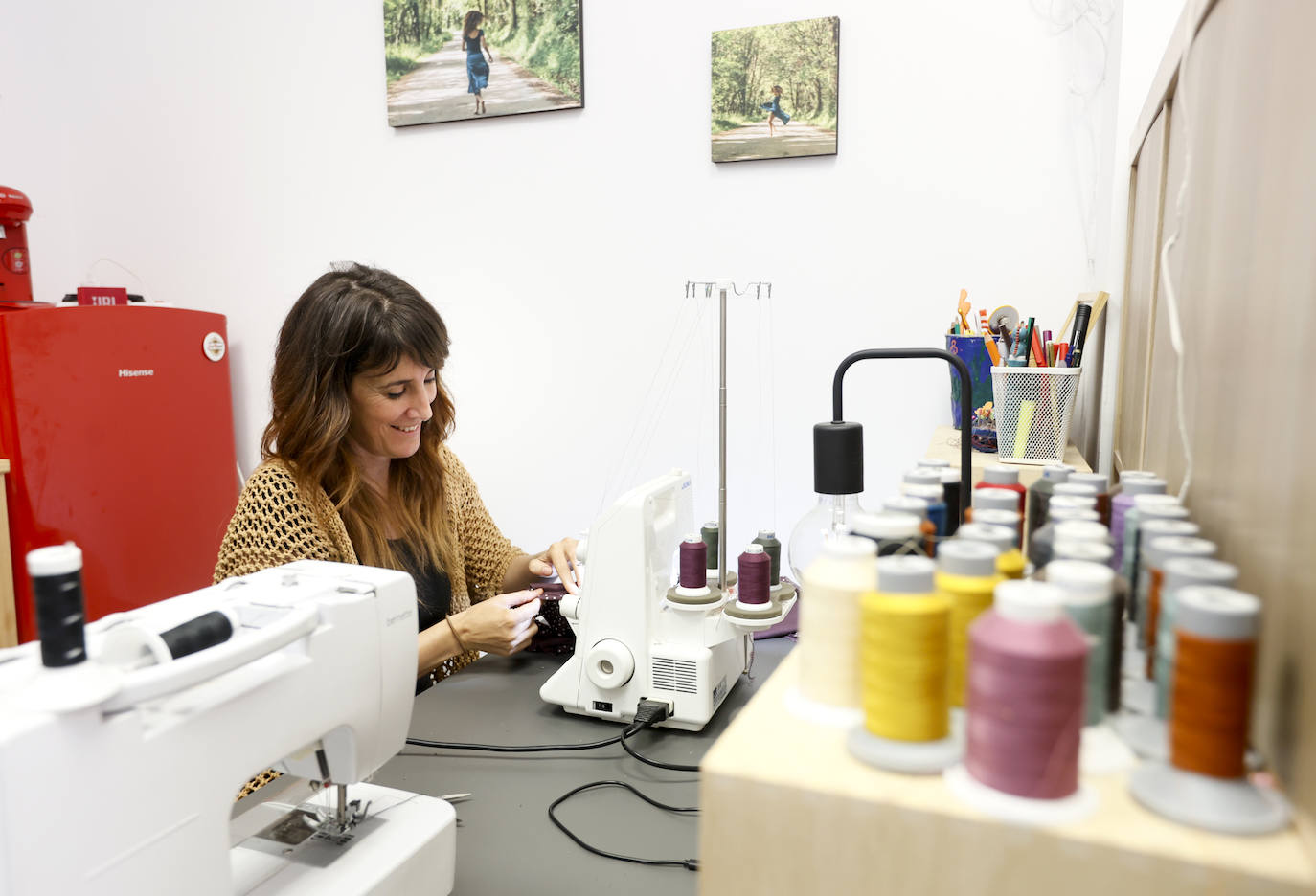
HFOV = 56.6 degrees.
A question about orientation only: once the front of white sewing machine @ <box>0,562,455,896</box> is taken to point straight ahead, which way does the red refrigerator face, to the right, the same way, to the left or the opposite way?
the opposite way

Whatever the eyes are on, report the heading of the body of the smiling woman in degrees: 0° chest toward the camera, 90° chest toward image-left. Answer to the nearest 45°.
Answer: approximately 315°

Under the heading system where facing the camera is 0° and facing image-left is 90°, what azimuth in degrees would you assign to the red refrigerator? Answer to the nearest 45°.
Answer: approximately 315°

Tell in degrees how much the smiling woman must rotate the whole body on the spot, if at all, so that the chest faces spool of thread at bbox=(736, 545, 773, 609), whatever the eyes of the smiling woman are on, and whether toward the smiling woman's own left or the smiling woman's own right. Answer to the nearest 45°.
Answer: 0° — they already face it

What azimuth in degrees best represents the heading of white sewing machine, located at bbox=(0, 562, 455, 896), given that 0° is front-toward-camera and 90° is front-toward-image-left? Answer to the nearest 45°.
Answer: approximately 135°

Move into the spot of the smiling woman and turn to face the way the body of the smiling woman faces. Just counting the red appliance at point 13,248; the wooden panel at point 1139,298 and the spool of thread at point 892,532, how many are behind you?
1

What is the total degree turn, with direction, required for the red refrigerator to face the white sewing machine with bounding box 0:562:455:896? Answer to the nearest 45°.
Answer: approximately 45° to its right

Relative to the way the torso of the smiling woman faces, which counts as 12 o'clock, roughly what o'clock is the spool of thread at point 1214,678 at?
The spool of thread is roughly at 1 o'clock from the smiling woman.

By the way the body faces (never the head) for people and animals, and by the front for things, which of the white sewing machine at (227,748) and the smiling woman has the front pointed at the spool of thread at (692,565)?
the smiling woman
